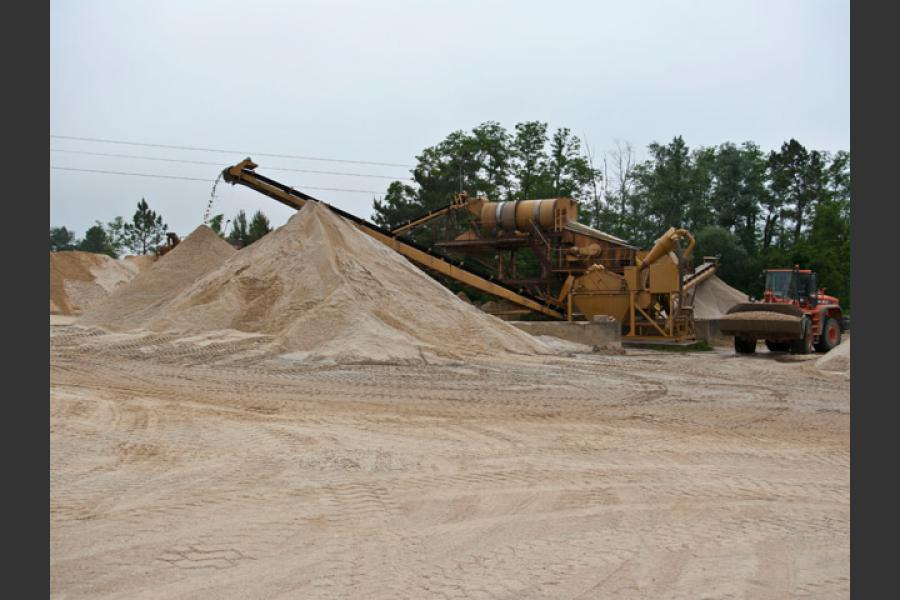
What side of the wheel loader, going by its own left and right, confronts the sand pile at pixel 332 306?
front

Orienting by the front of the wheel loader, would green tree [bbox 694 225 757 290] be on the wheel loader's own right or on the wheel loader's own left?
on the wheel loader's own right

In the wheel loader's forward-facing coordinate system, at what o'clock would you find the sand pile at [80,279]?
The sand pile is roughly at 2 o'clock from the wheel loader.

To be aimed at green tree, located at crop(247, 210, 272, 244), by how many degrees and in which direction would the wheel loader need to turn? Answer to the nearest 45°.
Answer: approximately 90° to its right

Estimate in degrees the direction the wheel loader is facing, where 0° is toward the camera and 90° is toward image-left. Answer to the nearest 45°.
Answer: approximately 45°

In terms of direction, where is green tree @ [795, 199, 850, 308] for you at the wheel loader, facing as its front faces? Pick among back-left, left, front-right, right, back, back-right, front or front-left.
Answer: back-right

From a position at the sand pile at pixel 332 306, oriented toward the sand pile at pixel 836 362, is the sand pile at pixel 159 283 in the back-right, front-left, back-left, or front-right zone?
back-left

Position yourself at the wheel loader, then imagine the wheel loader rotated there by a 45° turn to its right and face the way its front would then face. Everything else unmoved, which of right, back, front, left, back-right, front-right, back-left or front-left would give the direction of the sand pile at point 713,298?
right
